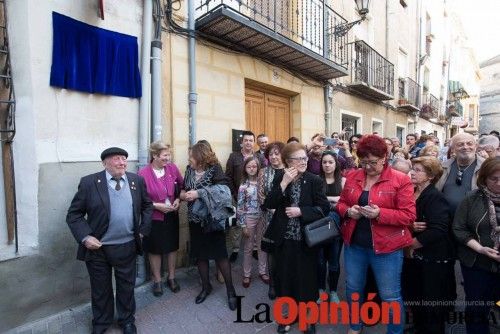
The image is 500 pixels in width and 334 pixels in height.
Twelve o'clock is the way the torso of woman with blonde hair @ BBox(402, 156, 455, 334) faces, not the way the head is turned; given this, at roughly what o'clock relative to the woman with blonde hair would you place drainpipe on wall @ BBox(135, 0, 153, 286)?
The drainpipe on wall is roughly at 12 o'clock from the woman with blonde hair.

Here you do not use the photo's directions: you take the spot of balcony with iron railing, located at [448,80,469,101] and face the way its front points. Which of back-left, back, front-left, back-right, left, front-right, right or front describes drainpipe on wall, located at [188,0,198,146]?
front-right

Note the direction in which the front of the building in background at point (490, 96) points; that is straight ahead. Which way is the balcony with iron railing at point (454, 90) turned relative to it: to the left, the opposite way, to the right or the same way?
to the left

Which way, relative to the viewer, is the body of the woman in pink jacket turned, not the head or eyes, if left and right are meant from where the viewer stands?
facing the viewer and to the right of the viewer

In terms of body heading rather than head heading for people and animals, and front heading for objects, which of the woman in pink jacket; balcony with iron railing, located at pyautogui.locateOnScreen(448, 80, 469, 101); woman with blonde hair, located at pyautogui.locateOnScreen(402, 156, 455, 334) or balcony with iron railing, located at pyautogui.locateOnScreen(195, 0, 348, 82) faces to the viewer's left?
the woman with blonde hair

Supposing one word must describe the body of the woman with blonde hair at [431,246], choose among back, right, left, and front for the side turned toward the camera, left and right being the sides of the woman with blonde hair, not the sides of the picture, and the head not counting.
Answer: left

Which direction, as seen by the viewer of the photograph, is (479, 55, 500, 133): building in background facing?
facing the viewer and to the left of the viewer
